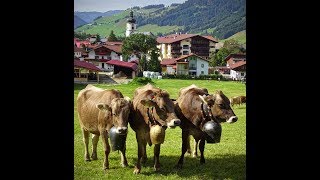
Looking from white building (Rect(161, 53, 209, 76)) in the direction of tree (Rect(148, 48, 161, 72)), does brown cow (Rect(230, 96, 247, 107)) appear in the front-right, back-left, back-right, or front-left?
back-left

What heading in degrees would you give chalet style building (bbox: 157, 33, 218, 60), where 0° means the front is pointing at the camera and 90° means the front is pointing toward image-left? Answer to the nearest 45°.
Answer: approximately 315°

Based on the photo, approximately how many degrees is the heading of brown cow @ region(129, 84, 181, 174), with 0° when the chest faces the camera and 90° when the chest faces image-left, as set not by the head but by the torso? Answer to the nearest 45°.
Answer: approximately 315°

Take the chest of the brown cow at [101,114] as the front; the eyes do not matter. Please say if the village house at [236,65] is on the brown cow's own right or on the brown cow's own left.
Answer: on the brown cow's own left

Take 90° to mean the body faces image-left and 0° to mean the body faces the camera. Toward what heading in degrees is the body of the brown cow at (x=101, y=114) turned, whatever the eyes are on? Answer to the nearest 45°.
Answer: approximately 315°
